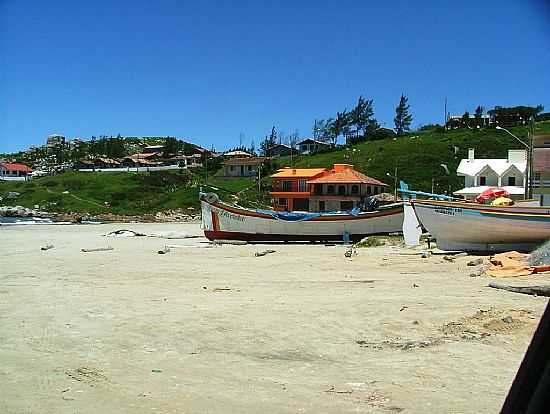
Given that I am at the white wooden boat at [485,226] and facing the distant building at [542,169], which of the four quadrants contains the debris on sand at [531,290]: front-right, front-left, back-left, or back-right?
back-right

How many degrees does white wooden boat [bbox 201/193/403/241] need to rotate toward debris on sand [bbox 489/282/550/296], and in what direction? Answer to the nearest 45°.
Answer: approximately 90° to its left

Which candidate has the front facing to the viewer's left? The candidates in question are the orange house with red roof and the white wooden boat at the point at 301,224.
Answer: the white wooden boat

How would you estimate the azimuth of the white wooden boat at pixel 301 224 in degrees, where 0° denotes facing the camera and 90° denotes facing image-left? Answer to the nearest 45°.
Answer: approximately 90°

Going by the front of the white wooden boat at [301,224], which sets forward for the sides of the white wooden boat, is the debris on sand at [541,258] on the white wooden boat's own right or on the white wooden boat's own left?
on the white wooden boat's own left

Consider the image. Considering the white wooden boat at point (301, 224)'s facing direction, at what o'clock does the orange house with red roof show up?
The orange house with red roof is roughly at 3 o'clock from the white wooden boat.

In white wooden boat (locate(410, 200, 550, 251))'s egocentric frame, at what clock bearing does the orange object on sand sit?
The orange object on sand is roughly at 9 o'clock from the white wooden boat.

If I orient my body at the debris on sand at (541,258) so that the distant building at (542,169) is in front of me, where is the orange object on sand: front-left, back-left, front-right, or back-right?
back-left

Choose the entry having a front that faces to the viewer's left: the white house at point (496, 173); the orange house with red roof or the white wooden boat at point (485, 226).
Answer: the white wooden boat

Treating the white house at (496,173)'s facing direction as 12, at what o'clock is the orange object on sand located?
The orange object on sand is roughly at 12 o'clock from the white house.

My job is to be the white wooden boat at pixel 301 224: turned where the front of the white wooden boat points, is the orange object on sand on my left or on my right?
on my left
